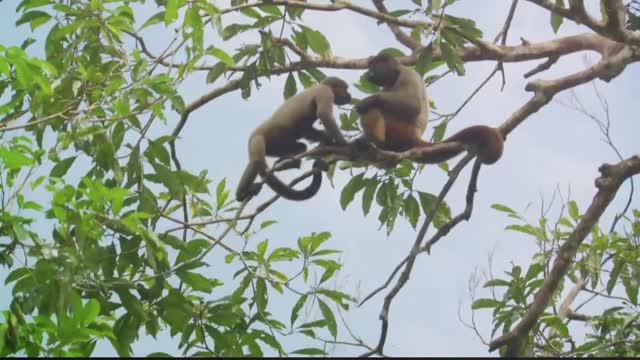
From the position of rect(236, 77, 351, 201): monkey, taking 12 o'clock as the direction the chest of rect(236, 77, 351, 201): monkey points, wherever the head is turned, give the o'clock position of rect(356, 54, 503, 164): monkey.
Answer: rect(356, 54, 503, 164): monkey is roughly at 1 o'clock from rect(236, 77, 351, 201): monkey.

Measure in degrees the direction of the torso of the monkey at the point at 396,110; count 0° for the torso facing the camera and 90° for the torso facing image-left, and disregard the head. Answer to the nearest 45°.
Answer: approximately 90°

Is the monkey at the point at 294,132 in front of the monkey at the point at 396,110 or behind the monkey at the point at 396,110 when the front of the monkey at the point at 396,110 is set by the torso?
in front

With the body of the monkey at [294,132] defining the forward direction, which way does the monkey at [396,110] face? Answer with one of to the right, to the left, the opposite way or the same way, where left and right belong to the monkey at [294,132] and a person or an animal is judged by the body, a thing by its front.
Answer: the opposite way

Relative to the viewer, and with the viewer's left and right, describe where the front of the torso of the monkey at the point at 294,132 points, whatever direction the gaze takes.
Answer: facing to the right of the viewer

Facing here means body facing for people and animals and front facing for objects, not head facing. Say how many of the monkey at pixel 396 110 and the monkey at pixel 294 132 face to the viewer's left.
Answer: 1

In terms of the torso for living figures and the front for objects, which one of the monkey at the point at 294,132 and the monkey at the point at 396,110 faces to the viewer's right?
the monkey at the point at 294,132
